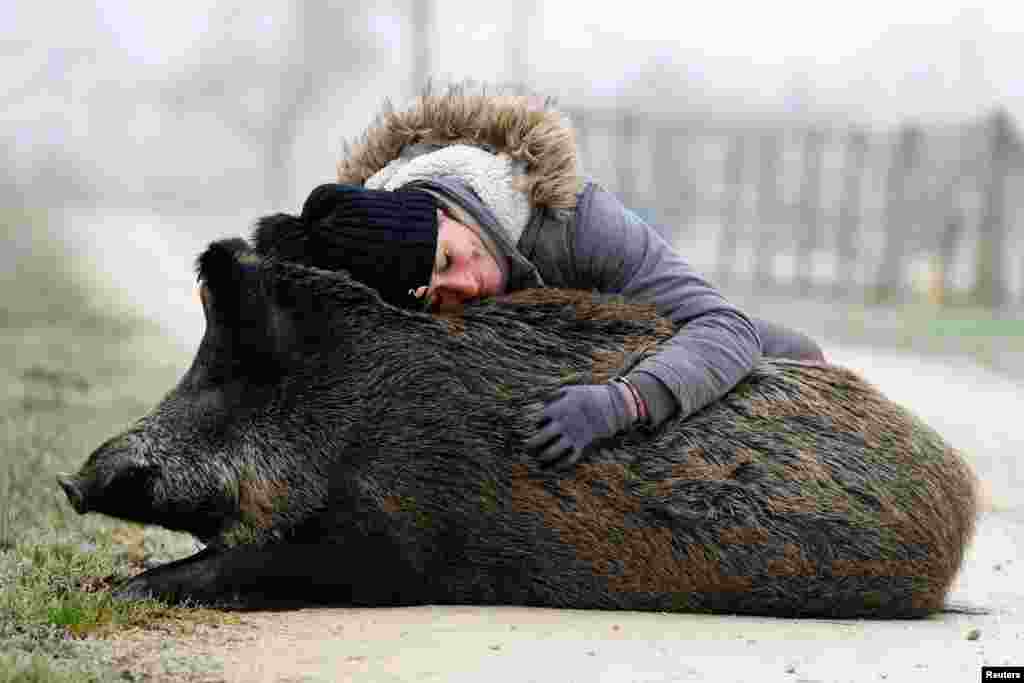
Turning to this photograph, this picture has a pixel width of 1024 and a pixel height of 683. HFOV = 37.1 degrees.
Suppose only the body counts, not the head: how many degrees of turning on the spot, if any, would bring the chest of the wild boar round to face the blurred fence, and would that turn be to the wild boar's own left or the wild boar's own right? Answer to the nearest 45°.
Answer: approximately 90° to the wild boar's own right

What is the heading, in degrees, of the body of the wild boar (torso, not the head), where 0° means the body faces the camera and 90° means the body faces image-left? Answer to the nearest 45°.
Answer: approximately 90°
